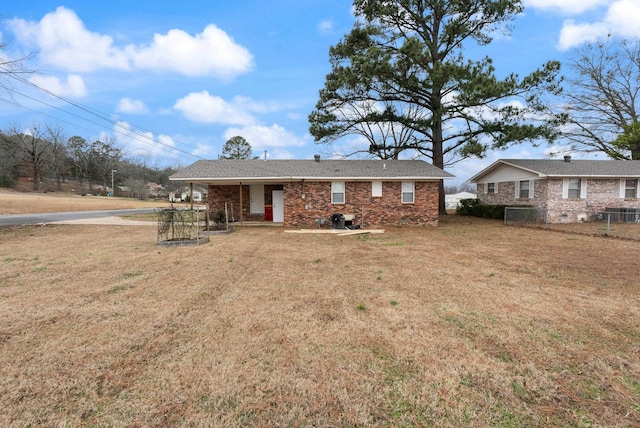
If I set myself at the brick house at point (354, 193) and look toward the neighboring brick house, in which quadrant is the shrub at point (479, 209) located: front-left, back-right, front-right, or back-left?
front-left

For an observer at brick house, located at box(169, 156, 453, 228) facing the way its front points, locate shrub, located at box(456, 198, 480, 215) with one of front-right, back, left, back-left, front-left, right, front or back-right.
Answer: front-right

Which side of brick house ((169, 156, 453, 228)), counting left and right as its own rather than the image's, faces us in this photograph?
back

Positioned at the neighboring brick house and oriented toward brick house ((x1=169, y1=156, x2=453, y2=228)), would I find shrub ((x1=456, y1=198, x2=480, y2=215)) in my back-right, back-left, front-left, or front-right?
front-right

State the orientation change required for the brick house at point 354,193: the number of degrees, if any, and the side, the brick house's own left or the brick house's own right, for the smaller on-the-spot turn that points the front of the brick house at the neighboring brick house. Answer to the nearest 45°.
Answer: approximately 90° to the brick house's own right

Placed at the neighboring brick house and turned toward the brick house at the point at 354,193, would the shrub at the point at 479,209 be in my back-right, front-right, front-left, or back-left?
front-right

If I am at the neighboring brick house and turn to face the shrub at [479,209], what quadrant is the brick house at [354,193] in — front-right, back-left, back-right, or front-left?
front-left
